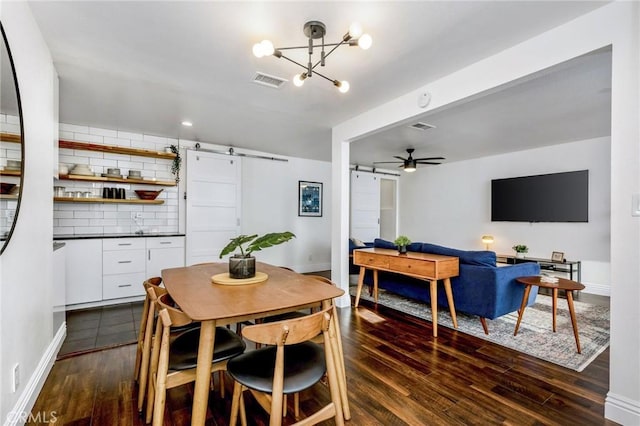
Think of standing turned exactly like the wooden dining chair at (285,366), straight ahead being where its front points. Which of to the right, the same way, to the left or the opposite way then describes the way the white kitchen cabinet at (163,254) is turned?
the opposite way

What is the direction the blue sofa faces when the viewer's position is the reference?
facing away from the viewer and to the right of the viewer

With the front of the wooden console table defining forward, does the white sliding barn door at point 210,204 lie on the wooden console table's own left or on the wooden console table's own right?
on the wooden console table's own right

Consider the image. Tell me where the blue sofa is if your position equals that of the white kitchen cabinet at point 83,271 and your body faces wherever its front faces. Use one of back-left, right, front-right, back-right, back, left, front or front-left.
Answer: front-left

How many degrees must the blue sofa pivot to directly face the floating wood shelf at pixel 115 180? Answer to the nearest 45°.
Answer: approximately 135° to its left

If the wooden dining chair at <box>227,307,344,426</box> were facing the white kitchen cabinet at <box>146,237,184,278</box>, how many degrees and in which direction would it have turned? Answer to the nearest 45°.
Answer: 0° — it already faces it

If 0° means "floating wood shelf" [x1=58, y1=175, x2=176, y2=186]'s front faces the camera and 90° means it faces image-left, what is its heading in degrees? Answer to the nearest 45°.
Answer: approximately 0°

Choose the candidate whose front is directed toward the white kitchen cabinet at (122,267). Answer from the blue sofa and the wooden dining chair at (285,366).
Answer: the wooden dining chair

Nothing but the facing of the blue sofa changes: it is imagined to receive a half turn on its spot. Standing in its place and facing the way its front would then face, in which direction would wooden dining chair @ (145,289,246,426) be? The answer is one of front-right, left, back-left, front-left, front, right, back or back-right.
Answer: front

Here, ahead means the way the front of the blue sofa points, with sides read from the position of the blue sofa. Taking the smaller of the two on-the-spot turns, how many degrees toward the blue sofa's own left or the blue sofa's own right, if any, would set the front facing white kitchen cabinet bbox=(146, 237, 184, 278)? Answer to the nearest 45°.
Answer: approximately 135° to the blue sofa's own left

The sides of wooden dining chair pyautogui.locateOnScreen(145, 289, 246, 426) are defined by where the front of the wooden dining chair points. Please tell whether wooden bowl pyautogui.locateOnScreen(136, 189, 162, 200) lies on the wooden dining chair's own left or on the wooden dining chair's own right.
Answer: on the wooden dining chair's own left
